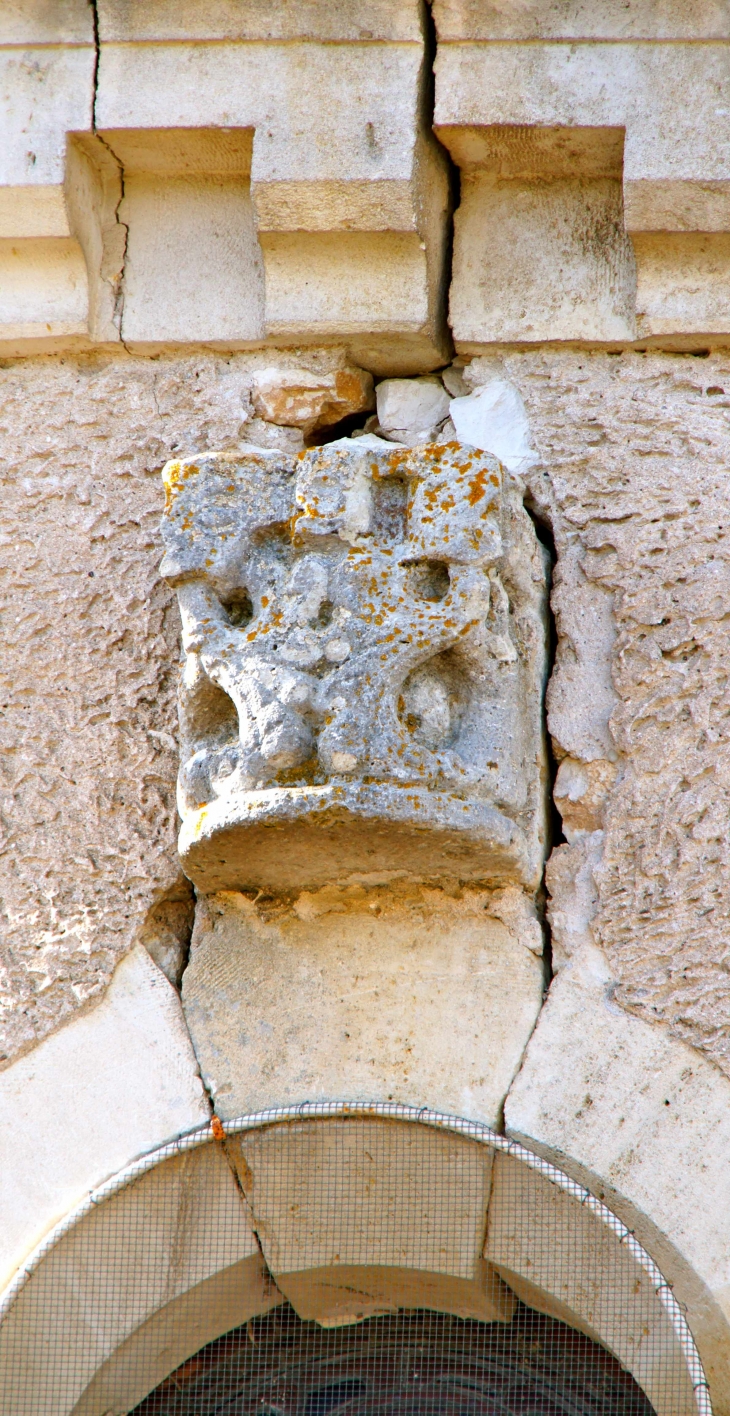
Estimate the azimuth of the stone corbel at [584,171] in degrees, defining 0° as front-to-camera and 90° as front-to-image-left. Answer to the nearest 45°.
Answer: approximately 0°
